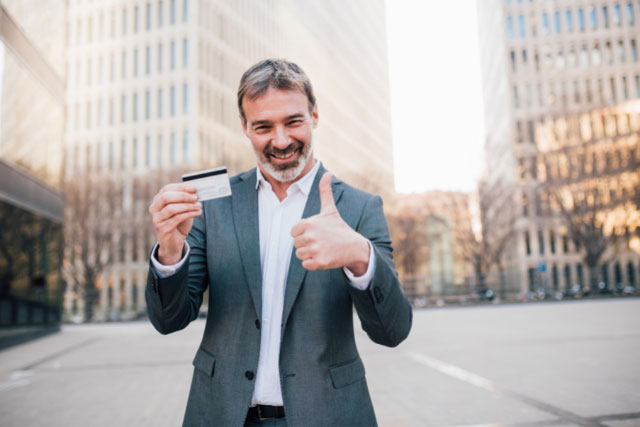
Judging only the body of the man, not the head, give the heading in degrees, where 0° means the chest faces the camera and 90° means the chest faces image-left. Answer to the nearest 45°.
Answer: approximately 0°

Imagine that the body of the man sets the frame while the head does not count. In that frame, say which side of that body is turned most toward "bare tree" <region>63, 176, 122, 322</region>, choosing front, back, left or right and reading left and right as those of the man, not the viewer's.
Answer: back

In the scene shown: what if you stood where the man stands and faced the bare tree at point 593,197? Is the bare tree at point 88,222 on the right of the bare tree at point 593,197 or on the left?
left

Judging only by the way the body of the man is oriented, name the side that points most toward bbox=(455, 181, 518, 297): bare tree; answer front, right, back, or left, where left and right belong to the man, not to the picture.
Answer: back

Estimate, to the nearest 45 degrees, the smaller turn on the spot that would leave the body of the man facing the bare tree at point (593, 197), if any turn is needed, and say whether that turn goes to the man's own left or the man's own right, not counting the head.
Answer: approximately 135° to the man's own left

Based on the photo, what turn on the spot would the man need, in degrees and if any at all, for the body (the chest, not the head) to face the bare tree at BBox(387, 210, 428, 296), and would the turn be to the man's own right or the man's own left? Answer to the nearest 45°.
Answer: approximately 180°

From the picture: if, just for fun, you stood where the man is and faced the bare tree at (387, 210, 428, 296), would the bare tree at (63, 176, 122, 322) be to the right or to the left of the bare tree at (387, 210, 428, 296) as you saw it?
left
